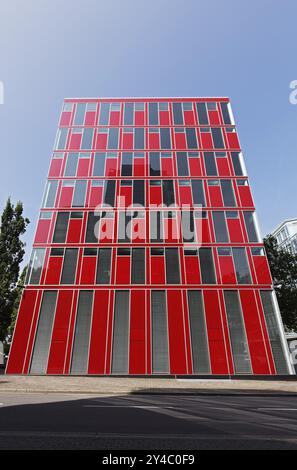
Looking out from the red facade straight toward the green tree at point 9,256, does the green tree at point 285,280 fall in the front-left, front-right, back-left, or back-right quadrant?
back-right

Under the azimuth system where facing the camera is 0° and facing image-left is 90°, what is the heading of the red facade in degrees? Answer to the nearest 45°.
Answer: approximately 0°

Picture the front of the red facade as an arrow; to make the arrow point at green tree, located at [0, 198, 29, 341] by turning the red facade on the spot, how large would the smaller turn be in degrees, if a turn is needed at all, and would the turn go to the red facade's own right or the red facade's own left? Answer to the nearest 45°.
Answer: approximately 90° to the red facade's own right

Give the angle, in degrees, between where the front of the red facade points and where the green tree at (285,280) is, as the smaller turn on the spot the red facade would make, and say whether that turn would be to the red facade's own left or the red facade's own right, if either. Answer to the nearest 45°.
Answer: approximately 135° to the red facade's own left
